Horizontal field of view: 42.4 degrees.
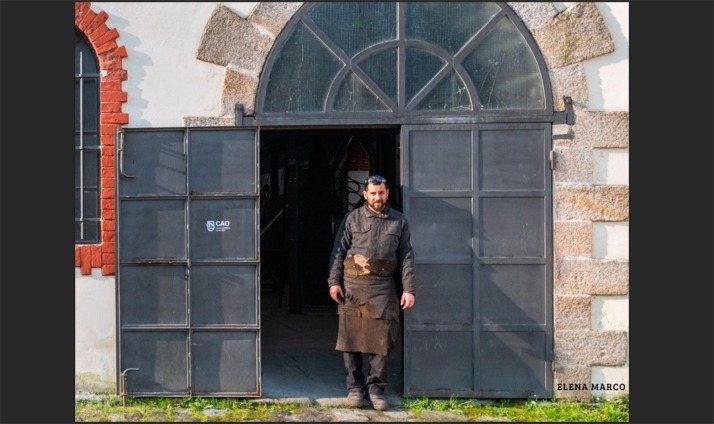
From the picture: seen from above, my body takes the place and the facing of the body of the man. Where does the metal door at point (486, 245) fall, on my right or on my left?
on my left

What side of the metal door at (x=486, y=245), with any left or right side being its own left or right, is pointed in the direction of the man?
right

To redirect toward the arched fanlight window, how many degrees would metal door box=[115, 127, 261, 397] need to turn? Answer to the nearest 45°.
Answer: approximately 90° to its left

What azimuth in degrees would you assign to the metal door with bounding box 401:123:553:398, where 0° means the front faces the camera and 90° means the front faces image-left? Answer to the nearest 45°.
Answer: approximately 0°

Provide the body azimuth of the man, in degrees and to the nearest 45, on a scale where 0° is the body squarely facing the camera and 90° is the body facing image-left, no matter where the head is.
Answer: approximately 0°

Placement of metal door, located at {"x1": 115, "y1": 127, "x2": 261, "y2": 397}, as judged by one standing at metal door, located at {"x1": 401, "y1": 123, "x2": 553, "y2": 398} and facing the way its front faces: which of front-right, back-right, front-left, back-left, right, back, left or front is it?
right

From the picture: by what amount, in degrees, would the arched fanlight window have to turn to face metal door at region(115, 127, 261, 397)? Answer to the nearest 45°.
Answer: approximately 90° to its right

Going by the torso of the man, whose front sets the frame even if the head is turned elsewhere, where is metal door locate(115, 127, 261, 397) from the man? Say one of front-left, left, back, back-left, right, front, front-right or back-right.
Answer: right
